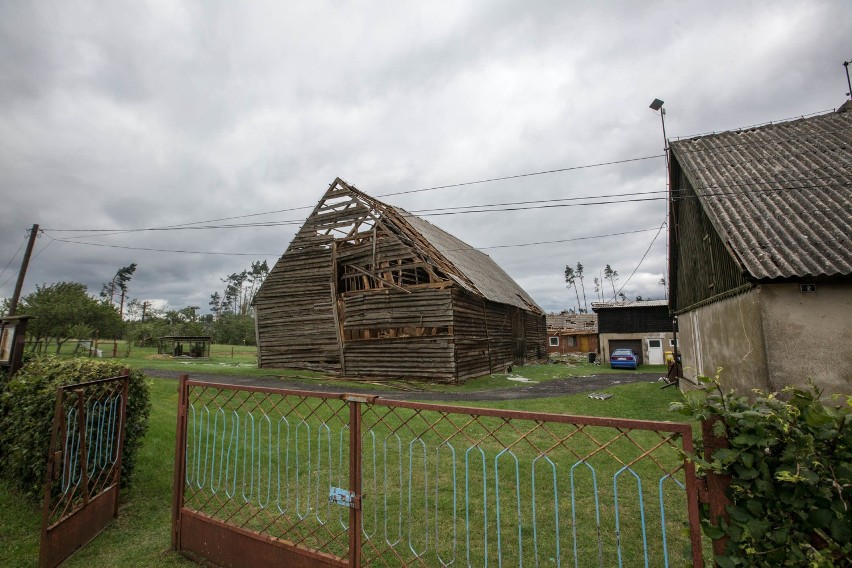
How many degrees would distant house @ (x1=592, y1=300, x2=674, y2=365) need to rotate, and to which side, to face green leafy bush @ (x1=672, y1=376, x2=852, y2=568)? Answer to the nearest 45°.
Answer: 0° — it already faces it

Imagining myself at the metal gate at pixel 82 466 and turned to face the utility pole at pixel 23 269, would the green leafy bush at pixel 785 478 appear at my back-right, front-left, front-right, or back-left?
back-right

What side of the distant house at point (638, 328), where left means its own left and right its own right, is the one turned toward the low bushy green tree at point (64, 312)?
right

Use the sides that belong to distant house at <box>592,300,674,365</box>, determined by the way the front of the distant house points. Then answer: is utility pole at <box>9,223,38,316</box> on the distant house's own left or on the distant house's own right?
on the distant house's own right

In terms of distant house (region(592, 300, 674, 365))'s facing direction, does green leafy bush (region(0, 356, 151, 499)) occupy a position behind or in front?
in front

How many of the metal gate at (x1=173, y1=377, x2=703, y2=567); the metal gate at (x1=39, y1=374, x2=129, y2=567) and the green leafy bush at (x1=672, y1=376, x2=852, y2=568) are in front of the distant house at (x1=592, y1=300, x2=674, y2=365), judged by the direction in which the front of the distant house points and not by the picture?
3

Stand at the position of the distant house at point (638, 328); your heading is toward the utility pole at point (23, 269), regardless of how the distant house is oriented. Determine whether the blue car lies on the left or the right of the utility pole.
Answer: left

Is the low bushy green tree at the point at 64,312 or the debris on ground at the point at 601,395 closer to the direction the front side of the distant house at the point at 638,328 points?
the debris on ground

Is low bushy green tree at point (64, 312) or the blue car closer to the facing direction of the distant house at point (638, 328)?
the blue car

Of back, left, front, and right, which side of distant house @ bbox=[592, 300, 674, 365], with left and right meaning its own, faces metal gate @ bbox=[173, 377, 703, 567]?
front

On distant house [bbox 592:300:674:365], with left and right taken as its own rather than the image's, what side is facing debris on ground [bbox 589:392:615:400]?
front

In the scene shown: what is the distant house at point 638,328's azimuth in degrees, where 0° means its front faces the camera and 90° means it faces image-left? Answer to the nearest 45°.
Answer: approximately 0°

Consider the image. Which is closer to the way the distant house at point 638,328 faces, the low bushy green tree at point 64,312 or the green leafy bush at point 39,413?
the green leafy bush

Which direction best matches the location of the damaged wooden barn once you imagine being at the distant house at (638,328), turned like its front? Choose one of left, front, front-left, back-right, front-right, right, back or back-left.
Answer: front-right

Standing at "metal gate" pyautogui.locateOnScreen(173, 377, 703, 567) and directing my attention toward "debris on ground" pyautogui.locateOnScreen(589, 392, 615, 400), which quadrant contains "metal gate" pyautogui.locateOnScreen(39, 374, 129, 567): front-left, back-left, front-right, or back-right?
back-left
